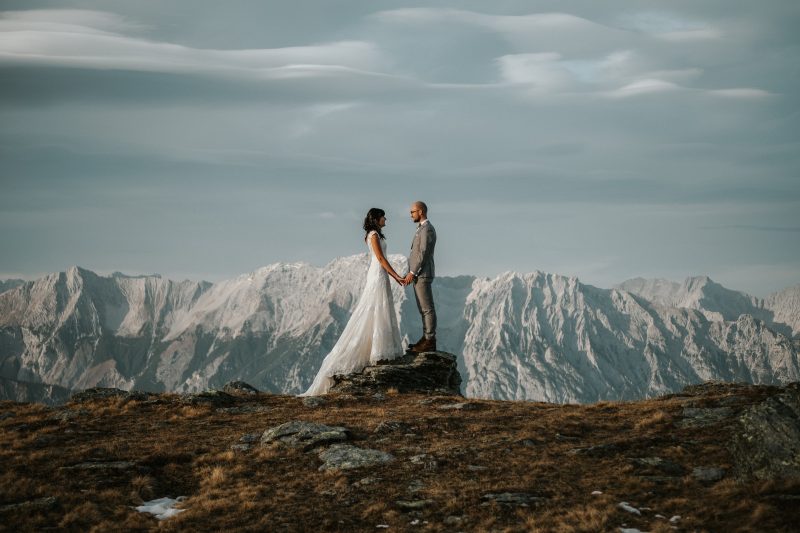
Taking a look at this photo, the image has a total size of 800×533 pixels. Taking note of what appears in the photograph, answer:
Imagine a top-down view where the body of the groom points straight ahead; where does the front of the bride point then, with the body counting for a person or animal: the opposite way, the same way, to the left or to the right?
the opposite way

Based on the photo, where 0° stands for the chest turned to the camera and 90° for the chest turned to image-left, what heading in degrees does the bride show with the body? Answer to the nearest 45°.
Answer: approximately 270°

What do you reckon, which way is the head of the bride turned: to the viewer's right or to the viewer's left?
to the viewer's right

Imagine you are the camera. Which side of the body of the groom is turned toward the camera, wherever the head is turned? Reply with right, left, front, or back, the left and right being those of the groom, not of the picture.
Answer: left

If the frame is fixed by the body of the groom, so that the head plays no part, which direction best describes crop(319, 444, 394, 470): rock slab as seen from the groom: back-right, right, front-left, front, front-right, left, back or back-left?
left

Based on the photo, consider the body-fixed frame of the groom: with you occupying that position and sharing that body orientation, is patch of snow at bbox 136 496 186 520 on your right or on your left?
on your left

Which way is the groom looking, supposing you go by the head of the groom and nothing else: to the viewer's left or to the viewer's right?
to the viewer's left

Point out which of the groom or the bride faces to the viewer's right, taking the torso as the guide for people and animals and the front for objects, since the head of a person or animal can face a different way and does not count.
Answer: the bride

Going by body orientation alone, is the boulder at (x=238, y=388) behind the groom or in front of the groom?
in front

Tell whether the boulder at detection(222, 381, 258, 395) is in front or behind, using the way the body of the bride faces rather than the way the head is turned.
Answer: behind

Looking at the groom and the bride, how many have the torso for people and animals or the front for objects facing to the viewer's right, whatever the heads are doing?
1

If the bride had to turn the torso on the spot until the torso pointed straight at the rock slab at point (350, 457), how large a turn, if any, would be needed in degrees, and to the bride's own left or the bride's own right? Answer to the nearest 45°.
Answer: approximately 90° to the bride's own right
